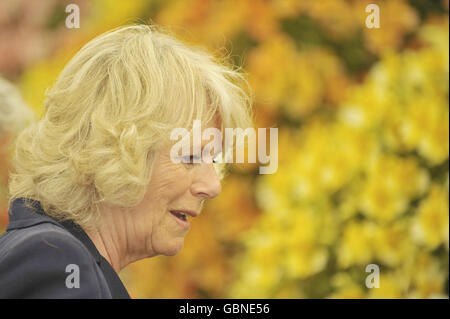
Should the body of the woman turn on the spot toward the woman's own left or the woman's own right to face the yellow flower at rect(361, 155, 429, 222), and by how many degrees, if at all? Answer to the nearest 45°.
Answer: approximately 45° to the woman's own left

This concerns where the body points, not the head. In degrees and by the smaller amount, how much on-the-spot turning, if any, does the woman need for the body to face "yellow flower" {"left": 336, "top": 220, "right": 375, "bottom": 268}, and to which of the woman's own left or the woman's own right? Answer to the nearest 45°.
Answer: approximately 45° to the woman's own left

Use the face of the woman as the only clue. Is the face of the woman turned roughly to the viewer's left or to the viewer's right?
to the viewer's right

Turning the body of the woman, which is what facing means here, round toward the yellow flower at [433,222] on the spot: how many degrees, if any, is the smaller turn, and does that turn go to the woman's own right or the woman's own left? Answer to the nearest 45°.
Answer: approximately 45° to the woman's own left

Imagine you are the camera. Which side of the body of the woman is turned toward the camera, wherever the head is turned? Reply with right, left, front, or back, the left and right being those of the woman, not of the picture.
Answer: right
